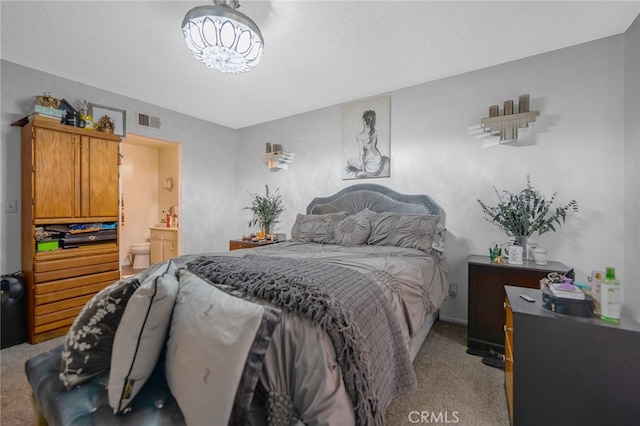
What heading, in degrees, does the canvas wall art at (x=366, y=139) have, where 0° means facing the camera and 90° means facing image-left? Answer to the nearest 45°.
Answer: approximately 45°

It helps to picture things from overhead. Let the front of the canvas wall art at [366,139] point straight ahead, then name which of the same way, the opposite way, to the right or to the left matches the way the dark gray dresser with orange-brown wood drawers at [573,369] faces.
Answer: to the right

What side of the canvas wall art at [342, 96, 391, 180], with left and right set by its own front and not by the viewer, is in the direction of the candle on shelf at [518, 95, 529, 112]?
left

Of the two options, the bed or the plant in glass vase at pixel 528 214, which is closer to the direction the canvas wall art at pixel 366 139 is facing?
the bed

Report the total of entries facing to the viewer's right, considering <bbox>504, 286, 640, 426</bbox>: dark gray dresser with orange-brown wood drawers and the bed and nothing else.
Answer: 0

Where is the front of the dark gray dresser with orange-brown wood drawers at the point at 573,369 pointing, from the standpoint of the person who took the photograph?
facing to the left of the viewer

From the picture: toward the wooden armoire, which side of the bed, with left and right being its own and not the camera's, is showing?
right

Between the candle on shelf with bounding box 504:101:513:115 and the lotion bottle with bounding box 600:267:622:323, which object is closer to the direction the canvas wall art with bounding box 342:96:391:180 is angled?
the lotion bottle

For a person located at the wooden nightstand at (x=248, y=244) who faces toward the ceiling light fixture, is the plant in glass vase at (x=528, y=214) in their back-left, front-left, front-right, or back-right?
front-left

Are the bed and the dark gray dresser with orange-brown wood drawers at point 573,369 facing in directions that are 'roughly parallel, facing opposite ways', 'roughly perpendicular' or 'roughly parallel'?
roughly perpendicular

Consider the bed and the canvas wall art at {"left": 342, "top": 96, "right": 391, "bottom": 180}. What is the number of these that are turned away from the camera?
0

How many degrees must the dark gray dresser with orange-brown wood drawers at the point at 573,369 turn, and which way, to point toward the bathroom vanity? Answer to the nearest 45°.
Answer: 0° — it already faces it

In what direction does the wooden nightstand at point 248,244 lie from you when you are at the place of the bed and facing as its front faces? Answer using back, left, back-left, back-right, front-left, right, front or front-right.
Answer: back-right

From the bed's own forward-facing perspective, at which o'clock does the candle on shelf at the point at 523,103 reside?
The candle on shelf is roughly at 7 o'clock from the bed.
